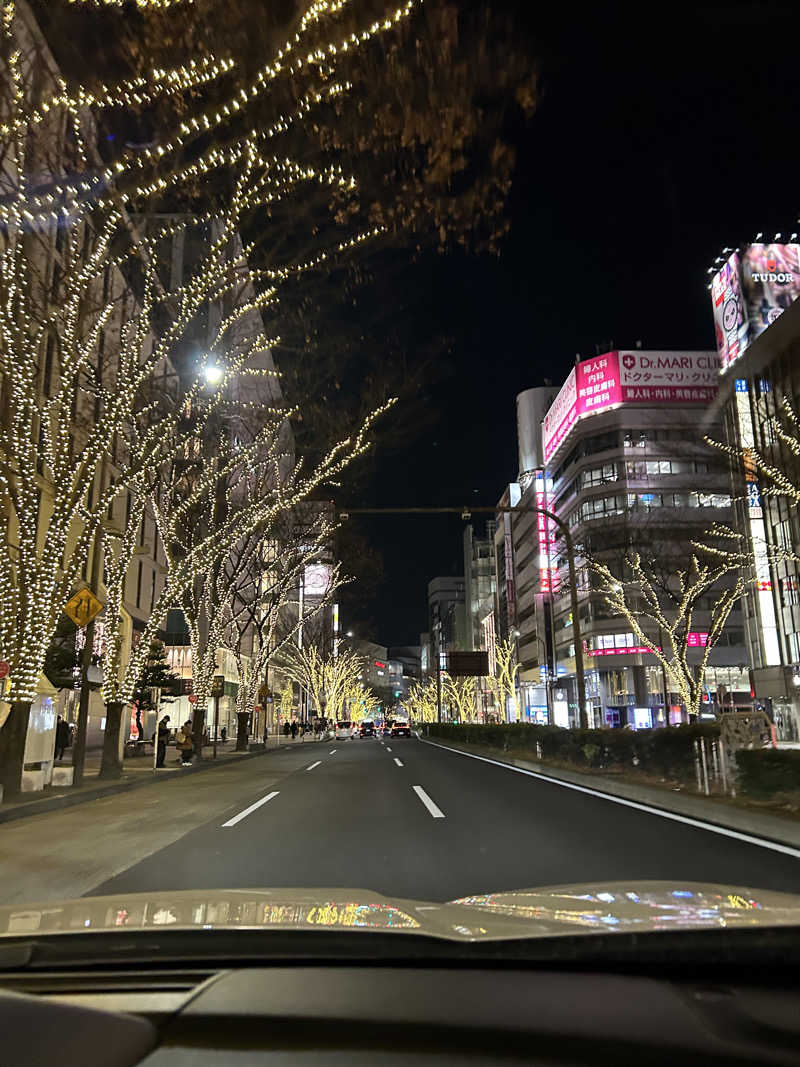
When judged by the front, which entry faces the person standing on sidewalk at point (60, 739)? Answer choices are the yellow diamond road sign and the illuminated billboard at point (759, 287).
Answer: the illuminated billboard

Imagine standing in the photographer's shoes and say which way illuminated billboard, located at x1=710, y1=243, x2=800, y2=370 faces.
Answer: facing the viewer and to the left of the viewer

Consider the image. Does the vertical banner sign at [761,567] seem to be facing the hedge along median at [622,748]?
yes

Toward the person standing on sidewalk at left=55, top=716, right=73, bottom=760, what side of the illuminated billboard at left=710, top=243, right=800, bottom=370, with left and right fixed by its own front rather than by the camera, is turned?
front

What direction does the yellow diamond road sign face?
toward the camera

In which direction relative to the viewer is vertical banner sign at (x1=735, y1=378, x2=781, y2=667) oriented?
toward the camera

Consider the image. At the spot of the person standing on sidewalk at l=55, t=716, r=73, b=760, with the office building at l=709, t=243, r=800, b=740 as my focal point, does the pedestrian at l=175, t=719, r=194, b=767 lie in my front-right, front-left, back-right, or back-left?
front-right

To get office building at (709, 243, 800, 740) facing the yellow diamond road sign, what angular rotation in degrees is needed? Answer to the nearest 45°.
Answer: approximately 45° to its left

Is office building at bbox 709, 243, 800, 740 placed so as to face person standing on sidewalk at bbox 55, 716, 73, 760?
yes

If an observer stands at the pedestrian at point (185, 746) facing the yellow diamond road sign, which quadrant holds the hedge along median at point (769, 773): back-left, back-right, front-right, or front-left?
front-left

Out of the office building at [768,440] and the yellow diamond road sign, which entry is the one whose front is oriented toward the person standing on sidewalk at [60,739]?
the office building

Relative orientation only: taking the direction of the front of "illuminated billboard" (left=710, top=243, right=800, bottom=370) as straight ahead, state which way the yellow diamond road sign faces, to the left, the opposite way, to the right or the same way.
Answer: to the left

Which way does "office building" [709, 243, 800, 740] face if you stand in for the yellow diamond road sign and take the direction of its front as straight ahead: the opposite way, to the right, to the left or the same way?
to the right
